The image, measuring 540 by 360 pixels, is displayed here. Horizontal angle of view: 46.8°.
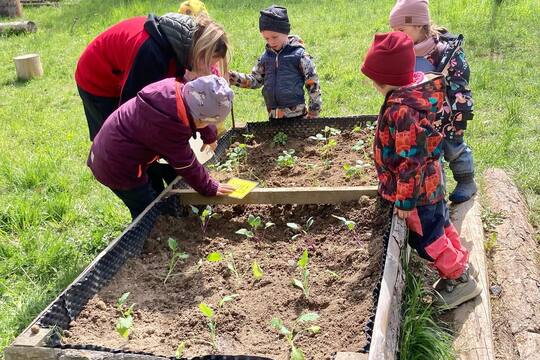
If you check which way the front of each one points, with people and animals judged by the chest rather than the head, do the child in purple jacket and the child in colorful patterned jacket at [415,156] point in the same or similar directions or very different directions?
very different directions

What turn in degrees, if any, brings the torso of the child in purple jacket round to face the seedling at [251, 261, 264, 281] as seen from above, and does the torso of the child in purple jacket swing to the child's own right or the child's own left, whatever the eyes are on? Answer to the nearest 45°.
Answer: approximately 45° to the child's own right

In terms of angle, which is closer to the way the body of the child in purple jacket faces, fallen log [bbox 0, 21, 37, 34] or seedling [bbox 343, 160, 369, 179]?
the seedling

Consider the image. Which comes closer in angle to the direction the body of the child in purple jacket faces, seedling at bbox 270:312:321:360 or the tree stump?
the seedling

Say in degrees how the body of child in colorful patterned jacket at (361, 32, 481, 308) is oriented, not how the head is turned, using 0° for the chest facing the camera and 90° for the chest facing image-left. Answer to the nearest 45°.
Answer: approximately 90°

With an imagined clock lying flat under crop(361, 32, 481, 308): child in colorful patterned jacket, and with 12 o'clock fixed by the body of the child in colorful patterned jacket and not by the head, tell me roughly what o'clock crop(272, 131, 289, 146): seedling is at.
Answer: The seedling is roughly at 2 o'clock from the child in colorful patterned jacket.

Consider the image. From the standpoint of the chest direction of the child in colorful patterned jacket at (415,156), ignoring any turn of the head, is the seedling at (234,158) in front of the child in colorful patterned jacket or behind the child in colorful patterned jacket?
in front

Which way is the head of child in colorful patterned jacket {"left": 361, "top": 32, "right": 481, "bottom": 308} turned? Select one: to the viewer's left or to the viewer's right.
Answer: to the viewer's left

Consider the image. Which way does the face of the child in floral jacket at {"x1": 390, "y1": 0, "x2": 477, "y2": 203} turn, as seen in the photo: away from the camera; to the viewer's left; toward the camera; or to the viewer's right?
to the viewer's left

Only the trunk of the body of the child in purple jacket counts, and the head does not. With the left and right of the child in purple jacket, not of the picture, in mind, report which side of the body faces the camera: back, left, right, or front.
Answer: right

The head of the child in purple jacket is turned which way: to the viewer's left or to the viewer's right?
to the viewer's right

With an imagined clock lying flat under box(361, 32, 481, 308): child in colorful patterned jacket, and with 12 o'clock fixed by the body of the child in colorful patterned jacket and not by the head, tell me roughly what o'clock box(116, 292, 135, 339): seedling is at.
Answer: The seedling is roughly at 11 o'clock from the child in colorful patterned jacket.

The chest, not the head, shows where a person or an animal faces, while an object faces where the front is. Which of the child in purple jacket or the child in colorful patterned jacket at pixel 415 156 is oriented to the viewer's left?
the child in colorful patterned jacket

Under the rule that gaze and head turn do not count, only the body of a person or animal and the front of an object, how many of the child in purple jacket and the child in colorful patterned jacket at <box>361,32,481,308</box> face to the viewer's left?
1
